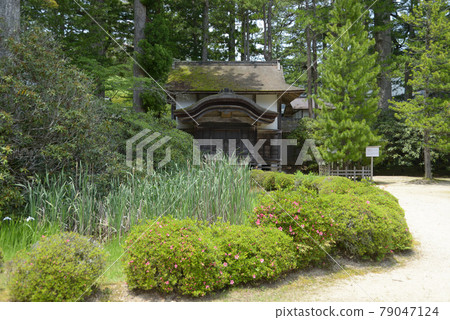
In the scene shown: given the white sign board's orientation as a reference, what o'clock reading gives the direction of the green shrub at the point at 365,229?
The green shrub is roughly at 12 o'clock from the white sign board.

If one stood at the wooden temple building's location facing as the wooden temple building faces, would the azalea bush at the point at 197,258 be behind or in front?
in front

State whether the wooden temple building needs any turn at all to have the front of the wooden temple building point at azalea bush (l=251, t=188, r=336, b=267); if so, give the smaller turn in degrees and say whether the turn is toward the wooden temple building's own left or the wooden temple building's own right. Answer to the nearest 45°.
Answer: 0° — it already faces it

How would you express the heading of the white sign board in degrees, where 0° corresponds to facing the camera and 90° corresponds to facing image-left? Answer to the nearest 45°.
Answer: approximately 0°

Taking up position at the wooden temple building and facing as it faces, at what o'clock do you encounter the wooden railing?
The wooden railing is roughly at 9 o'clock from the wooden temple building.

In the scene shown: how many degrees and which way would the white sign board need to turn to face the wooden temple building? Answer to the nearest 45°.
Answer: approximately 90° to its right

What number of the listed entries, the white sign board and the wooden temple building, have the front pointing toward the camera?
2

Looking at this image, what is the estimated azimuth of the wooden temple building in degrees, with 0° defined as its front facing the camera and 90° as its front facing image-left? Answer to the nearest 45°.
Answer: approximately 0°

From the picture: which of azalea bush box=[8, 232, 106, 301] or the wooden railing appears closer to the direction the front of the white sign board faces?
the azalea bush
